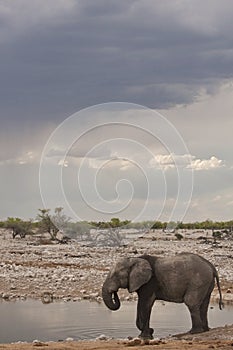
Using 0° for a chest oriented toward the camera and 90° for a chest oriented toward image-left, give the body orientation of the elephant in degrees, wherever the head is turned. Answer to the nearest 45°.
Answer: approximately 90°
